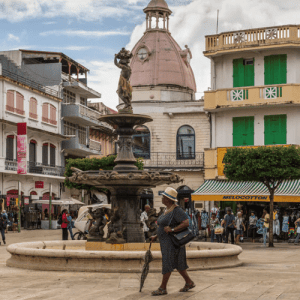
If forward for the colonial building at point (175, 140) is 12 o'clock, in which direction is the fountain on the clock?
The fountain is roughly at 12 o'clock from the colonial building.

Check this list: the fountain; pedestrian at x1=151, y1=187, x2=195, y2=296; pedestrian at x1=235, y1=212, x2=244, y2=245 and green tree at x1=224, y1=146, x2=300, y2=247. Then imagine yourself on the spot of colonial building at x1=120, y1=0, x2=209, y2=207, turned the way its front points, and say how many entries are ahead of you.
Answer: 4

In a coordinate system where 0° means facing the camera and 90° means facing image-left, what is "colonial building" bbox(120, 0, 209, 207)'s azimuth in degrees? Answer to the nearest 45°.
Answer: approximately 0°

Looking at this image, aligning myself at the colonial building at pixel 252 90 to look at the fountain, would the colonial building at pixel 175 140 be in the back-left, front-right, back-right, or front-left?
back-right
